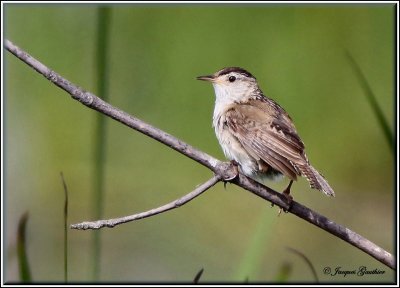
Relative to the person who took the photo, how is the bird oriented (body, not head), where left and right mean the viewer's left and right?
facing to the left of the viewer
